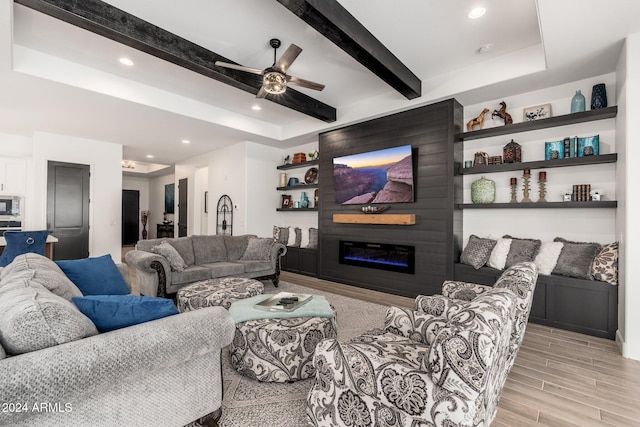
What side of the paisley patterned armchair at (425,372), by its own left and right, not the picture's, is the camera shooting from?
left

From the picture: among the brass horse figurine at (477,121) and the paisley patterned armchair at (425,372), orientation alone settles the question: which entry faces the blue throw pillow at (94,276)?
the paisley patterned armchair

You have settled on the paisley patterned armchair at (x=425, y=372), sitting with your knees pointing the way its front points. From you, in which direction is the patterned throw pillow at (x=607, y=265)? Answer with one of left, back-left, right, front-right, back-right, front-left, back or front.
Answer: back-right

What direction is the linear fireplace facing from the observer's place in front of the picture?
facing the viewer and to the left of the viewer

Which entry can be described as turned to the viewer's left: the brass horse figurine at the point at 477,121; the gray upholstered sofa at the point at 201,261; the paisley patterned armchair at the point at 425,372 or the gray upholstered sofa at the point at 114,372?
the paisley patterned armchair

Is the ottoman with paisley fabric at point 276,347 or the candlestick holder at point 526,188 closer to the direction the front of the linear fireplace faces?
the ottoman with paisley fabric

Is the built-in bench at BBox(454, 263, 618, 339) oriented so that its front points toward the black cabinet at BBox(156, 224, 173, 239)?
no

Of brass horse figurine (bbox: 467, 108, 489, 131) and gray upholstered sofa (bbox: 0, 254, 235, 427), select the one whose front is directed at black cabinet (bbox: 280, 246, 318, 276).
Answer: the gray upholstered sofa

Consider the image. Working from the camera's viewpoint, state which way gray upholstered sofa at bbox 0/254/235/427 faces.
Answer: facing away from the viewer and to the right of the viewer

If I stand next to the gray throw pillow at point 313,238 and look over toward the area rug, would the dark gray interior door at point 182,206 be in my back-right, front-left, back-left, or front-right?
back-right

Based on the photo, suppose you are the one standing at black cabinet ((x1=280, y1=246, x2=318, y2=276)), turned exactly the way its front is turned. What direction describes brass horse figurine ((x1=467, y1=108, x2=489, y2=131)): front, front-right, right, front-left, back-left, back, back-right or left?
left

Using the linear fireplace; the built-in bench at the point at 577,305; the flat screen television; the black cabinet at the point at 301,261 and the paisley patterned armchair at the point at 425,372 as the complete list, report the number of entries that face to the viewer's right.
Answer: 0

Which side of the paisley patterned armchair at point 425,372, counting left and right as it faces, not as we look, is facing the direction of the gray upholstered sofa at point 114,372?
front

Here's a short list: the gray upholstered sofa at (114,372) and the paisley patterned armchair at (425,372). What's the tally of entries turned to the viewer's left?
1

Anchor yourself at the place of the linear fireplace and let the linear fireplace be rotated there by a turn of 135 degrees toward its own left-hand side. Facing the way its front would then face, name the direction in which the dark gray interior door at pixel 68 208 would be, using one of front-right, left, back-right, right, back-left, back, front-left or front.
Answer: back
